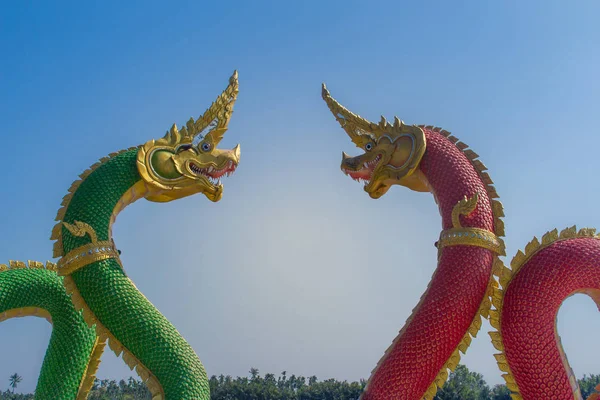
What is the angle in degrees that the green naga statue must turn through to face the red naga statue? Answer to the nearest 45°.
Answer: approximately 45° to its right

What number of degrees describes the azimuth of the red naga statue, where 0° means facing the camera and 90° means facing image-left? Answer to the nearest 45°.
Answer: approximately 90°

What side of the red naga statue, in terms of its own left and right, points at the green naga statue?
front

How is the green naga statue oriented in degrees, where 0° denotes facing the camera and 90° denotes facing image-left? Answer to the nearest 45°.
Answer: approximately 270°

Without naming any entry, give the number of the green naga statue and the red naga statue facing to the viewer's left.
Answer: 1
